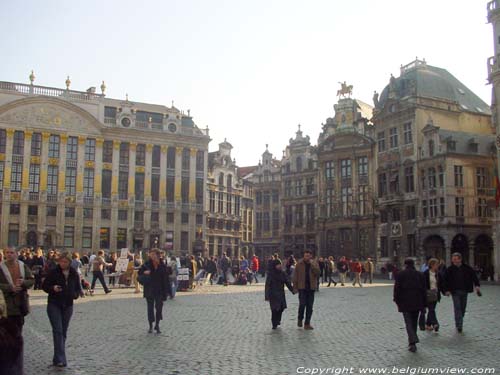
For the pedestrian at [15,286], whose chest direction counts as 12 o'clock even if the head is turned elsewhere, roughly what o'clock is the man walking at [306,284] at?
The man walking is roughly at 8 o'clock from the pedestrian.

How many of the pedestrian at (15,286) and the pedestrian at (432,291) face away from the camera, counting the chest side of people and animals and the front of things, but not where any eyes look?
0

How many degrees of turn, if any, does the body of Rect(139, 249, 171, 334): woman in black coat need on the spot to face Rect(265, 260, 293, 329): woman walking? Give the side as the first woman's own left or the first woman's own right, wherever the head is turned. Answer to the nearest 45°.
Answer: approximately 90° to the first woman's own left

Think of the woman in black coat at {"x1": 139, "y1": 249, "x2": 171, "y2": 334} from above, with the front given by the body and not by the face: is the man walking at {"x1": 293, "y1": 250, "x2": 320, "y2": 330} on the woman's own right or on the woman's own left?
on the woman's own left

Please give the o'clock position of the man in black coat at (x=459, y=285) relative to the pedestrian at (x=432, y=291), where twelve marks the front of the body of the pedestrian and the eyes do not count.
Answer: The man in black coat is roughly at 9 o'clock from the pedestrian.

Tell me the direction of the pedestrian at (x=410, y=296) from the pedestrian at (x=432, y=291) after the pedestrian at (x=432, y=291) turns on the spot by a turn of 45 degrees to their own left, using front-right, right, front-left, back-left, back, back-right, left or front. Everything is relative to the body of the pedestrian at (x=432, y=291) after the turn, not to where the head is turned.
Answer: front-right

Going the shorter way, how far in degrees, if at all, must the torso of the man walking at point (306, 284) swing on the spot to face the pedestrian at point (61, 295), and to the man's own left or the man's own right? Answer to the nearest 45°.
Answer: approximately 45° to the man's own right

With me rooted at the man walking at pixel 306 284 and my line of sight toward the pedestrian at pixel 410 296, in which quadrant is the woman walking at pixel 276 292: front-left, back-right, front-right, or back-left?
back-right

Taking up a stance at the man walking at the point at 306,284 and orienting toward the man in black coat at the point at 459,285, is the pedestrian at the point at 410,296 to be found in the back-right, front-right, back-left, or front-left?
front-right

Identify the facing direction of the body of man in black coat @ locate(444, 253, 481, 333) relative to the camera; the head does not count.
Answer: toward the camera

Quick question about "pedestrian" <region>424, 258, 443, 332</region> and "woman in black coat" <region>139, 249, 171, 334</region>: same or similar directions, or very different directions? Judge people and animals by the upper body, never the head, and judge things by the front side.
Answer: same or similar directions

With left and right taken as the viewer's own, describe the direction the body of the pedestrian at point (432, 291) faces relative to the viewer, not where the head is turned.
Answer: facing the viewer

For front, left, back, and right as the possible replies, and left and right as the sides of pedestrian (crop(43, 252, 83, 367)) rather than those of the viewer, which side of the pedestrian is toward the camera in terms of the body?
front

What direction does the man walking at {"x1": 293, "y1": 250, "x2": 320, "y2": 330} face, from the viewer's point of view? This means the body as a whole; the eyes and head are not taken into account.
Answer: toward the camera

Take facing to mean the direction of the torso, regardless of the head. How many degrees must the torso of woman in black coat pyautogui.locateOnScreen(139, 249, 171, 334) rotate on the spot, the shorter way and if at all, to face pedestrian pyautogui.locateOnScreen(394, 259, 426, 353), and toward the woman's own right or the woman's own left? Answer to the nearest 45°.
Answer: approximately 45° to the woman's own left

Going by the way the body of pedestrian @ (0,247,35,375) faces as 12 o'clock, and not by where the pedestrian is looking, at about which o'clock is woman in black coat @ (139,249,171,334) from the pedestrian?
The woman in black coat is roughly at 7 o'clock from the pedestrian.
